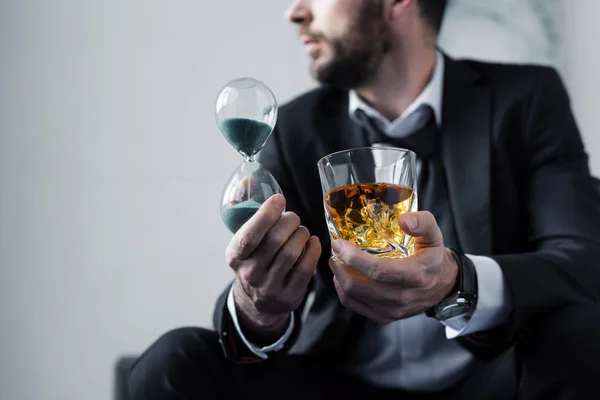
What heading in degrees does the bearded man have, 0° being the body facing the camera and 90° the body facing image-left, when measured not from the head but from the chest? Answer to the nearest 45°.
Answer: approximately 45°
